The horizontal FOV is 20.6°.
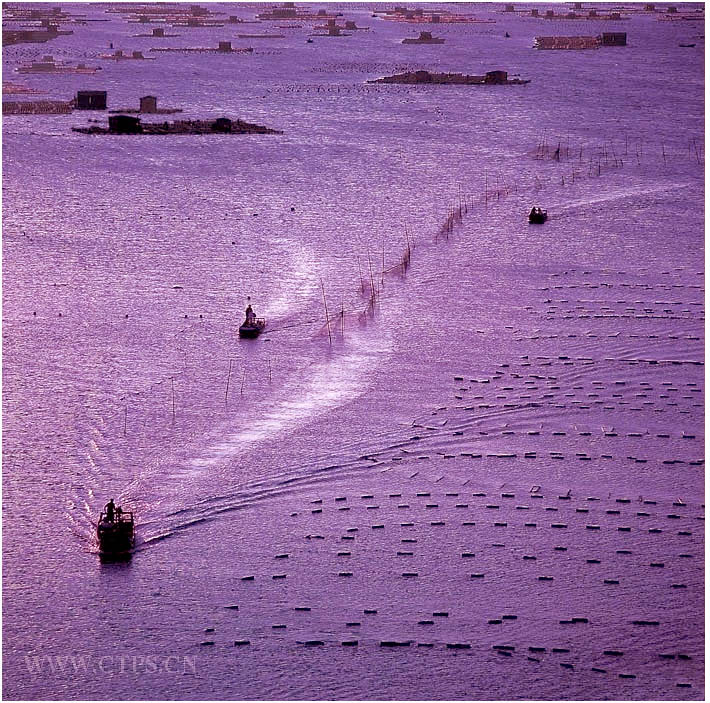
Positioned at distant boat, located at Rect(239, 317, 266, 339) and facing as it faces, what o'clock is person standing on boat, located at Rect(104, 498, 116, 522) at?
The person standing on boat is roughly at 11 o'clock from the distant boat.

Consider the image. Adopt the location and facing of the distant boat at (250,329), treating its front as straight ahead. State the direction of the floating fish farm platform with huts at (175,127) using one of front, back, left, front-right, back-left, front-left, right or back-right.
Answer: back-right

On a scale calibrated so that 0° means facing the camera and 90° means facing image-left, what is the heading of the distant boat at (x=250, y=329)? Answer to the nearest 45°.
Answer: approximately 45°

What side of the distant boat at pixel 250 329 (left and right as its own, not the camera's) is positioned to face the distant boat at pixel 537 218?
back

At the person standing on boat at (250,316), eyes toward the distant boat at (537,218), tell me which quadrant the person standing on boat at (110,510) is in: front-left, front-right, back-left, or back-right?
back-right
